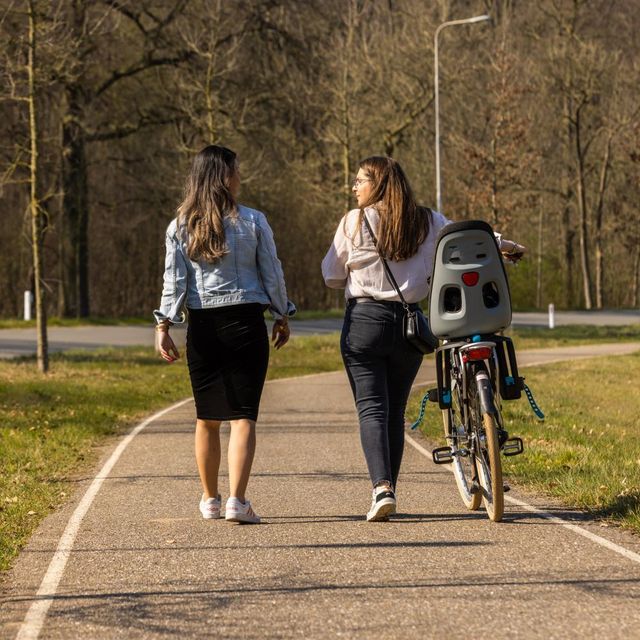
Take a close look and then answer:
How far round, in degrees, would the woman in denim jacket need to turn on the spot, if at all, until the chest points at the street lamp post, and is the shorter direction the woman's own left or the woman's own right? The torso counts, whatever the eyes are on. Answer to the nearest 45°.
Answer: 0° — they already face it

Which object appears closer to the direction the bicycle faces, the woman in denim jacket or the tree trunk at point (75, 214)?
the tree trunk

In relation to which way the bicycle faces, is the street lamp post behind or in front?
in front

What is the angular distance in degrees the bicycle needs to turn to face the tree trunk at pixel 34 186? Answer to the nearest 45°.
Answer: approximately 45° to its left

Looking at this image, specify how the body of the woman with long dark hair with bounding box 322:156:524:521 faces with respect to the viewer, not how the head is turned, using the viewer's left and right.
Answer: facing away from the viewer

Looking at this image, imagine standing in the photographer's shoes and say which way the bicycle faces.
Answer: facing away from the viewer

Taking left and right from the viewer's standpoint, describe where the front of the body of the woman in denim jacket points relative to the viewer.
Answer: facing away from the viewer

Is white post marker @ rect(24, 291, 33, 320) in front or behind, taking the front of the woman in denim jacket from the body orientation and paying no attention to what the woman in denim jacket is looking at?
in front

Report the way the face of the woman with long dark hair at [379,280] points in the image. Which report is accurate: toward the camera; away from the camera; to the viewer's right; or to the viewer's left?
to the viewer's left
